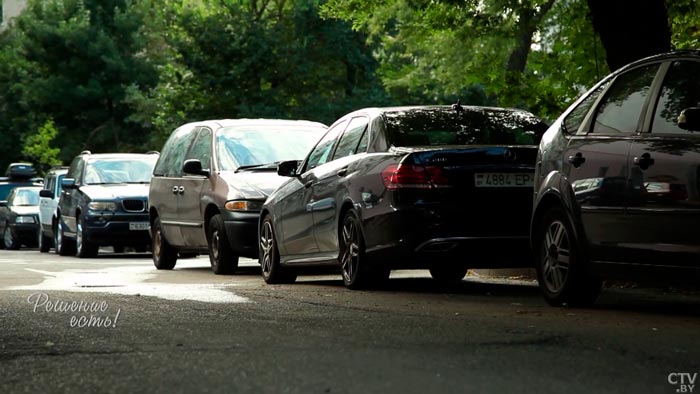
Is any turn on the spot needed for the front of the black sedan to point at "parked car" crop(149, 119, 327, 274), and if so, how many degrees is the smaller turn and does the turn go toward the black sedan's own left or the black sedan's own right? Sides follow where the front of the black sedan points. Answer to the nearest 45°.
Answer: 0° — it already faces it

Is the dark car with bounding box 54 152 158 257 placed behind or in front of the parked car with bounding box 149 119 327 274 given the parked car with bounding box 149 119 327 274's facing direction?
behind

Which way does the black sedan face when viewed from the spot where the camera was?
facing away from the viewer and to the left of the viewer

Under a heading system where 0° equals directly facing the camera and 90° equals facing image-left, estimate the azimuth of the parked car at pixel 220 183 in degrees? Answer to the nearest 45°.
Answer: approximately 315°

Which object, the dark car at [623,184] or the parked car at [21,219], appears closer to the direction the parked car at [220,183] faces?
the dark car

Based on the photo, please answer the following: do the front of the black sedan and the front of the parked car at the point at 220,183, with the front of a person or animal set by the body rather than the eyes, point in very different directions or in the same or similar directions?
very different directions

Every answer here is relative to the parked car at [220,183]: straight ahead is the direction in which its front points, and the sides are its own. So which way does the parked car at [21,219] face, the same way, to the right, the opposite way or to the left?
the same way

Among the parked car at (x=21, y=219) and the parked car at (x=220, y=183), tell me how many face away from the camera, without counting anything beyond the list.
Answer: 0

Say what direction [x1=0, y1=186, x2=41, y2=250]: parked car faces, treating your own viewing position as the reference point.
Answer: facing the viewer and to the right of the viewer
